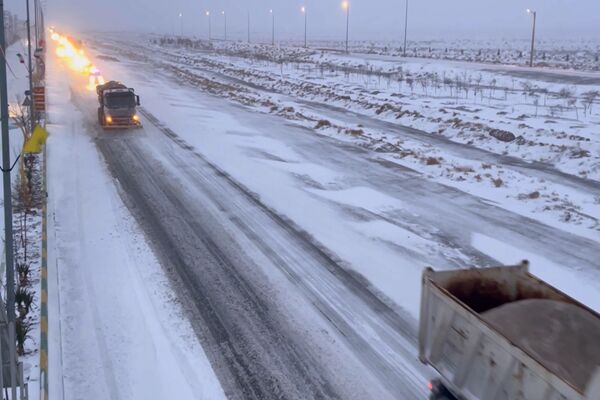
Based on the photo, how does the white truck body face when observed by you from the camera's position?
facing the viewer and to the right of the viewer
